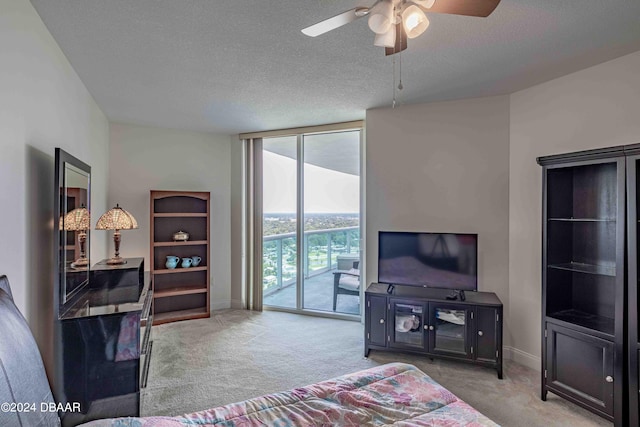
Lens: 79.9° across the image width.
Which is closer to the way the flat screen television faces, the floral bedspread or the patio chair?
the floral bedspread

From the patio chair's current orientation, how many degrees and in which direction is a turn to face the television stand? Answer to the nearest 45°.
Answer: approximately 135° to its left

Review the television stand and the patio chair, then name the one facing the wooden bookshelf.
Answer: the patio chair

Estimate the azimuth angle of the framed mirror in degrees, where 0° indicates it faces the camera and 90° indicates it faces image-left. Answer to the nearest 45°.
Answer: approximately 270°

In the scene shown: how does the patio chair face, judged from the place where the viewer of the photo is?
facing to the left of the viewer

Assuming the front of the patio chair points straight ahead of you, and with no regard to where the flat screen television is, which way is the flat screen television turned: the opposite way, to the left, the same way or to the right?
to the left

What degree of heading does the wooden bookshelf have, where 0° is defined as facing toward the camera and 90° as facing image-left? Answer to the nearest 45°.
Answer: approximately 0°
